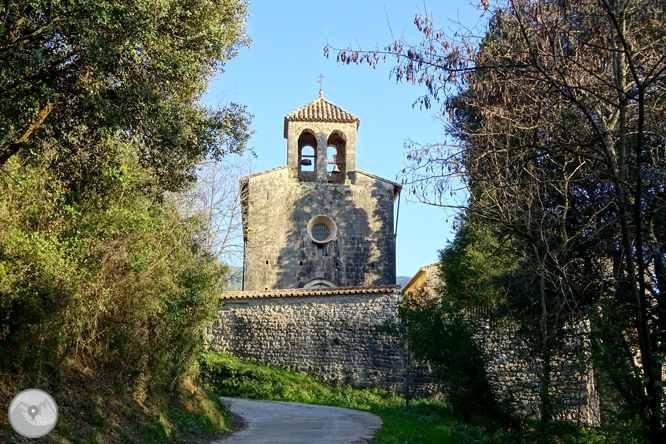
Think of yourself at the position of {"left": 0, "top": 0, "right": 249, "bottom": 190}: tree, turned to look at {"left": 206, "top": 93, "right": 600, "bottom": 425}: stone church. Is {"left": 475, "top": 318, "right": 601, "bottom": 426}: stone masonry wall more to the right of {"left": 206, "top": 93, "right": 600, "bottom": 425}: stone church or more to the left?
right

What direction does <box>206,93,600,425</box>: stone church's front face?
toward the camera

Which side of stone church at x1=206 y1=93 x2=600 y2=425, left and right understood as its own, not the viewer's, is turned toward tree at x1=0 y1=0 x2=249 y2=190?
front

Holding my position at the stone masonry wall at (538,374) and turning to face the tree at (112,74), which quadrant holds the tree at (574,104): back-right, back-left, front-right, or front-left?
front-left

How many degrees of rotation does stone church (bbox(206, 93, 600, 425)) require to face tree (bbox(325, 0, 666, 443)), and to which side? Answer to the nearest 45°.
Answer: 0° — it already faces it

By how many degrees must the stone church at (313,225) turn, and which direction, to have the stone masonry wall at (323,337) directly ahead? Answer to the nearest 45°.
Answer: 0° — it already faces it
